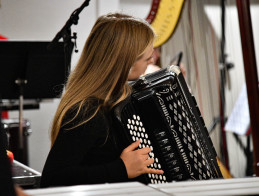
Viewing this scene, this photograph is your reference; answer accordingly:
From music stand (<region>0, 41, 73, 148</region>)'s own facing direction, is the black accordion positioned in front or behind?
behind
